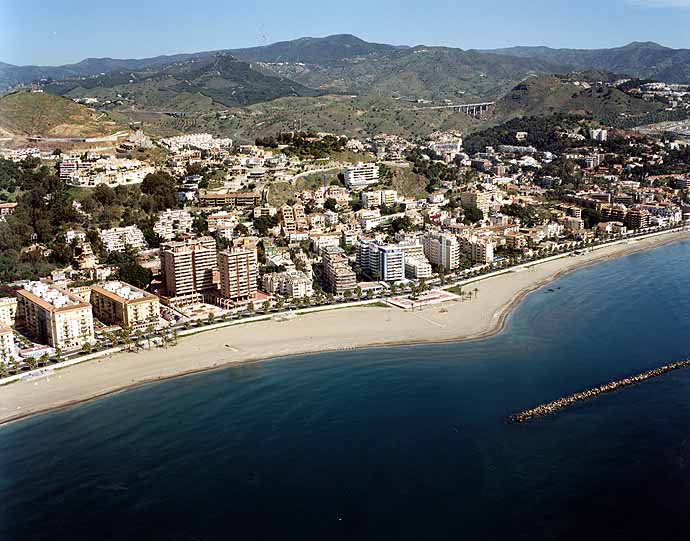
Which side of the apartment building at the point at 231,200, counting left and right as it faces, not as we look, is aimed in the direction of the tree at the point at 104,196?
right

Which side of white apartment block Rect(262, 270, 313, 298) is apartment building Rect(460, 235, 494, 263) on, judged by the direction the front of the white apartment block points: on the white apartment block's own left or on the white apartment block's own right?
on the white apartment block's own left

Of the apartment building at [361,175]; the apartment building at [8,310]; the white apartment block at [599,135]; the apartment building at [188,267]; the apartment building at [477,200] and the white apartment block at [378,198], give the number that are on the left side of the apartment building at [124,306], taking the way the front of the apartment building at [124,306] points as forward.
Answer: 5

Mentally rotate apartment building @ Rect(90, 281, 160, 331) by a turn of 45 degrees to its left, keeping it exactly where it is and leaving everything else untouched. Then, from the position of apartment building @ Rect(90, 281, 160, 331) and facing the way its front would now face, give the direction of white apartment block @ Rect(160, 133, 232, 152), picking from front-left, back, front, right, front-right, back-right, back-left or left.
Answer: left

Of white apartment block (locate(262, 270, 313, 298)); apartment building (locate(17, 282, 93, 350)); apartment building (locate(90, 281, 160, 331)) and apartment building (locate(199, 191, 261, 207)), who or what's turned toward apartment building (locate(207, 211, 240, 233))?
apartment building (locate(199, 191, 261, 207))

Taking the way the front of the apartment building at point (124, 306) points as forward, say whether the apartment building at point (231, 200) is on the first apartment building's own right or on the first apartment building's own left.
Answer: on the first apartment building's own left

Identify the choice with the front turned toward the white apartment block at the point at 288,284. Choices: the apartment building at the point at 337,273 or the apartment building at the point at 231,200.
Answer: the apartment building at the point at 231,200

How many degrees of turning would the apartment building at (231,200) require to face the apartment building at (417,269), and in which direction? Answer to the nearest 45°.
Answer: approximately 45° to its left

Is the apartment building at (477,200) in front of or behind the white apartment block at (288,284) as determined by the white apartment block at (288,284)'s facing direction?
behind

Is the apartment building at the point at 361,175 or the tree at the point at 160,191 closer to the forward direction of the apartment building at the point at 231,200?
the tree

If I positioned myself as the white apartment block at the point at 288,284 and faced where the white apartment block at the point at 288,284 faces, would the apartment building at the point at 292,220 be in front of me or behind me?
behind

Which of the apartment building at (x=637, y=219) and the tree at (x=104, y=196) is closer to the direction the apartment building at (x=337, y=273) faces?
the apartment building

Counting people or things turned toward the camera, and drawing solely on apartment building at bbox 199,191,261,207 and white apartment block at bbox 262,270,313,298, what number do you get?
2
